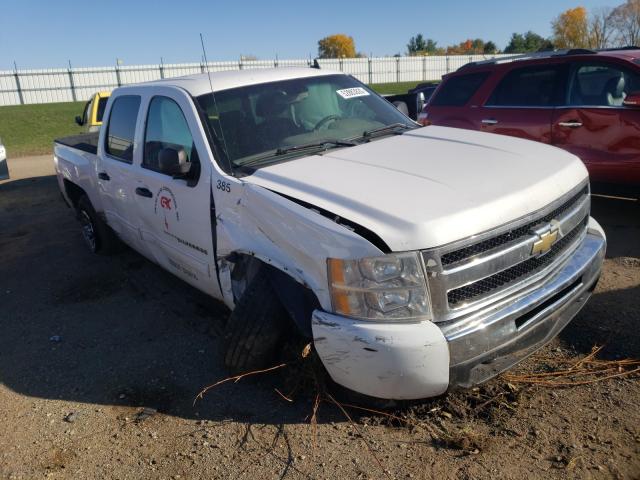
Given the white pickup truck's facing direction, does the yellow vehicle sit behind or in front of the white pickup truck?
behind

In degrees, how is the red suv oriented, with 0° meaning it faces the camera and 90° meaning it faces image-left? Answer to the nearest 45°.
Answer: approximately 270°

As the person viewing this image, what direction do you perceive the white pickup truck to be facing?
facing the viewer and to the right of the viewer

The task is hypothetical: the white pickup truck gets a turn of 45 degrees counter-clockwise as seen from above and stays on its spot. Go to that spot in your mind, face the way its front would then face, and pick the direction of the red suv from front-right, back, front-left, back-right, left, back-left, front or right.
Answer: front-left

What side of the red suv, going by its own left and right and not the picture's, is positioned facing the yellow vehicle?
back

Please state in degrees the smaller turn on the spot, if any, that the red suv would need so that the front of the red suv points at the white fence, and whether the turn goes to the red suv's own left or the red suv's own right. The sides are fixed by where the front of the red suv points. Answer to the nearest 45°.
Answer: approximately 135° to the red suv's own left

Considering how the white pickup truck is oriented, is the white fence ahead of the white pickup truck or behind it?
behind
